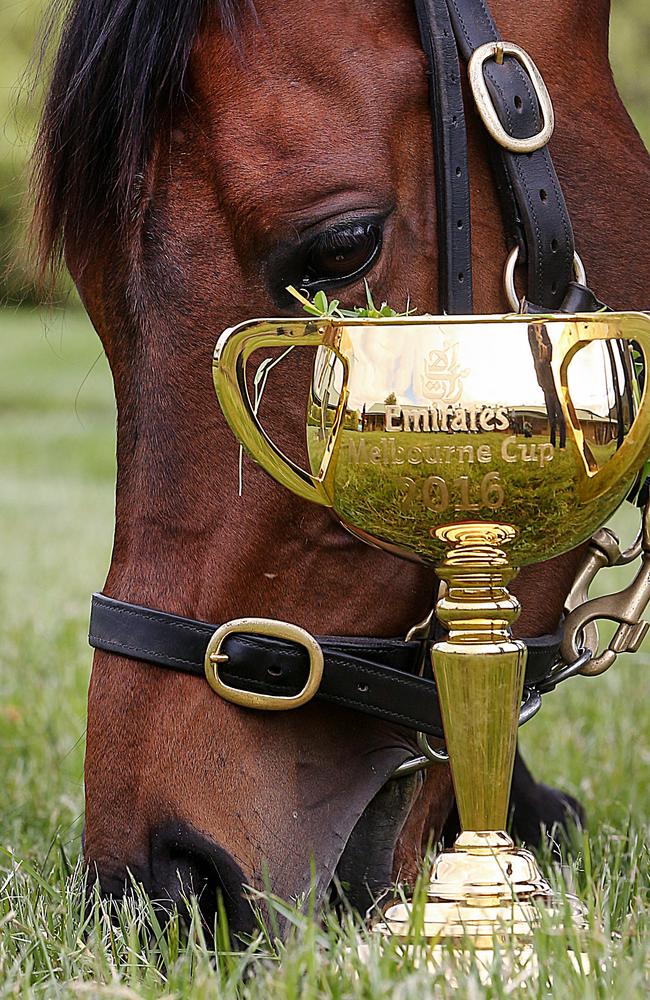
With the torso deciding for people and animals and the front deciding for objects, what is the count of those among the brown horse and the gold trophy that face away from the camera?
0

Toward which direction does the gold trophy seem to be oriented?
toward the camera

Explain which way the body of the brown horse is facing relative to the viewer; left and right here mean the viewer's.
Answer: facing the viewer and to the left of the viewer
